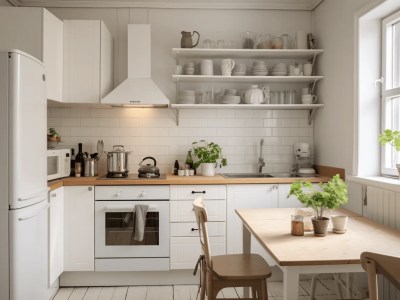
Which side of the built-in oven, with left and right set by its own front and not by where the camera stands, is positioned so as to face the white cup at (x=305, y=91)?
left

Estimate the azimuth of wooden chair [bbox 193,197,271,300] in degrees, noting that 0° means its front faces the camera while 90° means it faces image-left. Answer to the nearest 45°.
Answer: approximately 270°

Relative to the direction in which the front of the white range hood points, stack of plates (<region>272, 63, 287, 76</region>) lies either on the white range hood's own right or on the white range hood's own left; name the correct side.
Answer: on the white range hood's own left

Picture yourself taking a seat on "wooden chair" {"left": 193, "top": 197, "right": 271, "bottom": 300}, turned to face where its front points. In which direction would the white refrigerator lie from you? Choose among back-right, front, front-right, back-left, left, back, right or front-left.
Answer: back

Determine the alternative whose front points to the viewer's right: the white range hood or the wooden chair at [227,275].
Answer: the wooden chair

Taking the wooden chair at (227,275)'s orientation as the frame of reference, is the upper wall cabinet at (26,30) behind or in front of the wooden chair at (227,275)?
behind

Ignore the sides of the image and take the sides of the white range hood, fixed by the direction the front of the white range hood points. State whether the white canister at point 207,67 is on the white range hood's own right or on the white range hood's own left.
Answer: on the white range hood's own left

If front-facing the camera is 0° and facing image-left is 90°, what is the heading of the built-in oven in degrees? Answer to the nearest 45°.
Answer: approximately 0°

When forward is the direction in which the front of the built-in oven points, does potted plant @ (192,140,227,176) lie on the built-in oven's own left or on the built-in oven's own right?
on the built-in oven's own left
